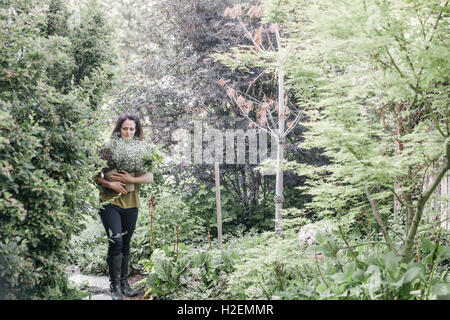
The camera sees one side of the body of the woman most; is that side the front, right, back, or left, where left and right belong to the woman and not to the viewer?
front

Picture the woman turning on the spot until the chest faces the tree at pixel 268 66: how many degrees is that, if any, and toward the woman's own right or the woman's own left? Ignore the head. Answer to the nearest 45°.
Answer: approximately 135° to the woman's own left

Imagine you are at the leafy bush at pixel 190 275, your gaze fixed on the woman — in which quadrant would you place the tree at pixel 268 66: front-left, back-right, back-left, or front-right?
back-right

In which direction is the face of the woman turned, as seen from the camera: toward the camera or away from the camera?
toward the camera

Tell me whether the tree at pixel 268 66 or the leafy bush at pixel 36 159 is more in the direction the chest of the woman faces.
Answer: the leafy bush

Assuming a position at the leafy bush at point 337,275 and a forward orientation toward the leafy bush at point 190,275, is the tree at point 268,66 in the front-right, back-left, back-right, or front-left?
front-right

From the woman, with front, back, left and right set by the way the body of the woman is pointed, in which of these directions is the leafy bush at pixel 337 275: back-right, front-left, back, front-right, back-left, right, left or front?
front-left
